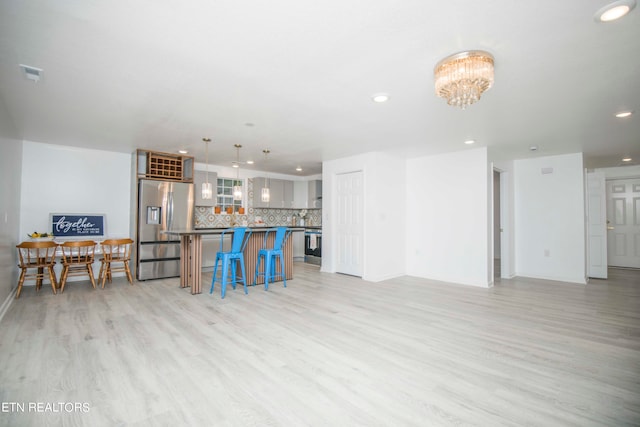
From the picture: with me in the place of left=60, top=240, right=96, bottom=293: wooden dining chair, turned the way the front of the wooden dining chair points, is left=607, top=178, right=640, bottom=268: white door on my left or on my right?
on my right

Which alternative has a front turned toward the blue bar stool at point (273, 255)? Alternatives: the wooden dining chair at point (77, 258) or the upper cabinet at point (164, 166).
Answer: the upper cabinet

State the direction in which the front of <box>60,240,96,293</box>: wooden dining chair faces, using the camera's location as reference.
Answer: facing away from the viewer

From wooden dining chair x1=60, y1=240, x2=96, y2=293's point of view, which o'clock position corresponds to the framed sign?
The framed sign is roughly at 12 o'clock from the wooden dining chair.

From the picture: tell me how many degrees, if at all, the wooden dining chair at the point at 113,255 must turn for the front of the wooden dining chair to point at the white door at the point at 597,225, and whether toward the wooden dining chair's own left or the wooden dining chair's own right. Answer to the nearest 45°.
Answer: approximately 135° to the wooden dining chair's own right

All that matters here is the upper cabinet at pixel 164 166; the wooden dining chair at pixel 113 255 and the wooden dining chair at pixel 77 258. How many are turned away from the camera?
2

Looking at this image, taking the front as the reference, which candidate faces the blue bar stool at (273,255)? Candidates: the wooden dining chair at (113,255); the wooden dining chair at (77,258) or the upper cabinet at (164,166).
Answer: the upper cabinet

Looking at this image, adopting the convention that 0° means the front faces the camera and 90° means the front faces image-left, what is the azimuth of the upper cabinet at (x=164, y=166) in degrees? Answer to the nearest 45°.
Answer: approximately 315°

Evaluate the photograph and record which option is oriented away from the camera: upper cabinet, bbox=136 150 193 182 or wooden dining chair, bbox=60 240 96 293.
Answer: the wooden dining chair

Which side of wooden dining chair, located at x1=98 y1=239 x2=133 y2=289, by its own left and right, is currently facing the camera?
back

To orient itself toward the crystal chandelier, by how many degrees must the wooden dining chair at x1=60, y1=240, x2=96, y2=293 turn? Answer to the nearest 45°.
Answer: approximately 135° to its right

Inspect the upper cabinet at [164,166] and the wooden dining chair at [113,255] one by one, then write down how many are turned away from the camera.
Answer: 1
